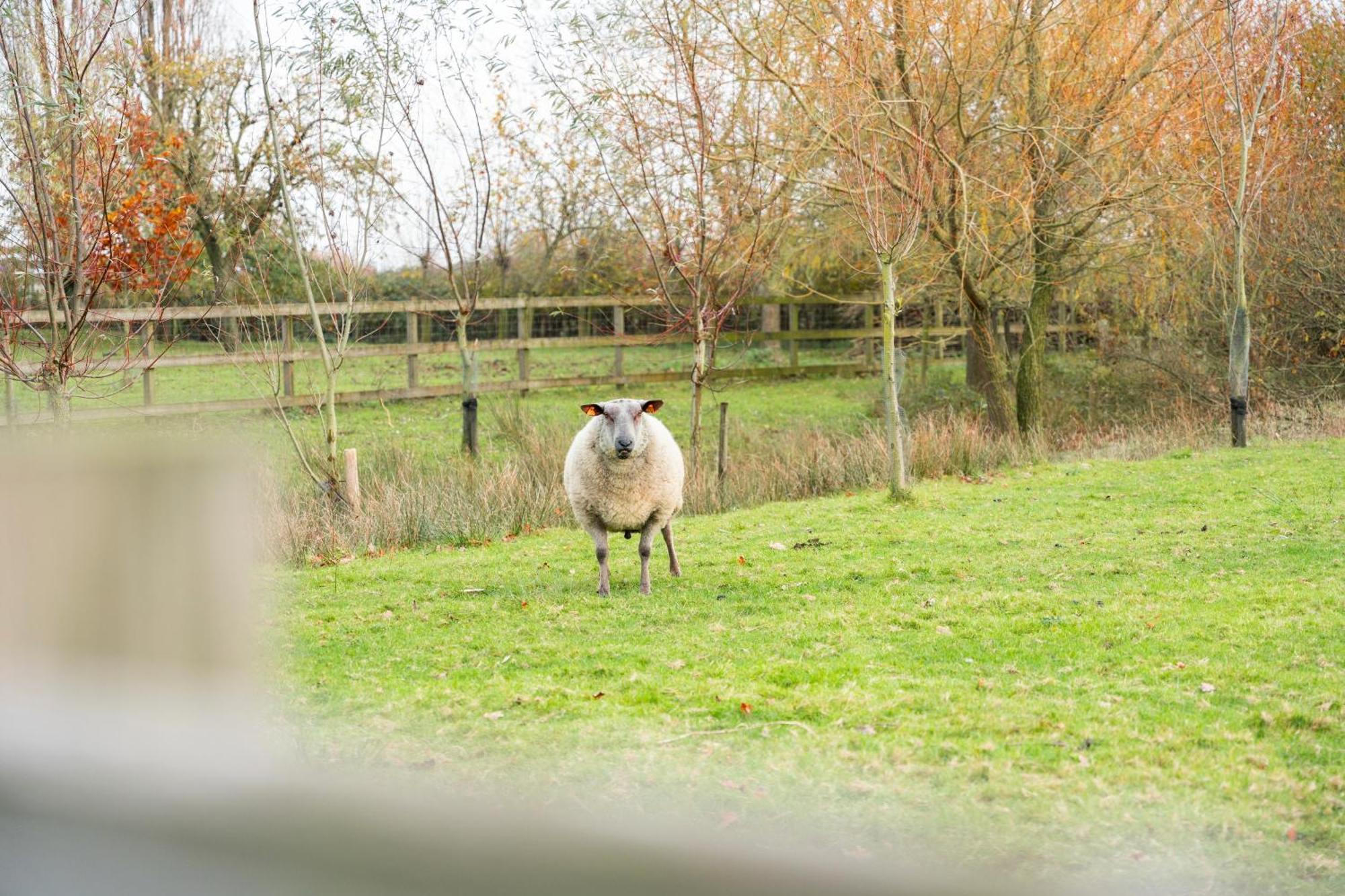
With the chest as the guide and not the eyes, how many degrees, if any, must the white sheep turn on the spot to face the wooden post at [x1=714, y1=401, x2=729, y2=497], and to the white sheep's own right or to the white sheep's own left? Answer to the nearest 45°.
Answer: approximately 180°

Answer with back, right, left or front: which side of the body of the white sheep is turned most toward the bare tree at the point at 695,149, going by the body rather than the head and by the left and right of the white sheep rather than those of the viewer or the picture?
back

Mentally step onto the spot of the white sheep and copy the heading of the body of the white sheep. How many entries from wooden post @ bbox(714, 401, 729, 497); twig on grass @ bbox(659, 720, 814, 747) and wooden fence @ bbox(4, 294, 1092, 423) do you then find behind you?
2

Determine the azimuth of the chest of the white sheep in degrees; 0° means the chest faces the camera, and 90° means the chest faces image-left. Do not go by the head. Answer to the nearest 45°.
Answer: approximately 0°

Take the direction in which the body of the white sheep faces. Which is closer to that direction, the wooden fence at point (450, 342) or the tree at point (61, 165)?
the tree

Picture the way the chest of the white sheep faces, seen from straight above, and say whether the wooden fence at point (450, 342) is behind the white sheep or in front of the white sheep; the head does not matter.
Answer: behind

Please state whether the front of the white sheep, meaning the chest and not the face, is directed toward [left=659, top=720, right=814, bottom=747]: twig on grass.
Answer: yes

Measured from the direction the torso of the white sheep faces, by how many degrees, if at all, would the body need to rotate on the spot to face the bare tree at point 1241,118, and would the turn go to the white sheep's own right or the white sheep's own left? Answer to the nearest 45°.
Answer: approximately 135° to the white sheep's own left

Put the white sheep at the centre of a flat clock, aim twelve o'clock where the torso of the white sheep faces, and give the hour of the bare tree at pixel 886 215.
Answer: The bare tree is roughly at 7 o'clock from the white sheep.

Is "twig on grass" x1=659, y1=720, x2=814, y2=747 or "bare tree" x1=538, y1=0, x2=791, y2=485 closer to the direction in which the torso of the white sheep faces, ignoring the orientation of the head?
the twig on grass

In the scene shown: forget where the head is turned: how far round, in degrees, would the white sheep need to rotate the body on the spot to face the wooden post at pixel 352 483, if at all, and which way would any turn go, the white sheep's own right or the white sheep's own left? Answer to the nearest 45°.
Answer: approximately 135° to the white sheep's own right
